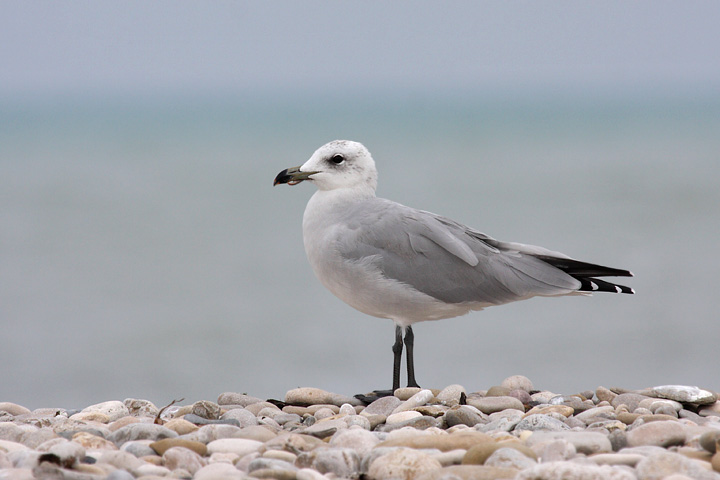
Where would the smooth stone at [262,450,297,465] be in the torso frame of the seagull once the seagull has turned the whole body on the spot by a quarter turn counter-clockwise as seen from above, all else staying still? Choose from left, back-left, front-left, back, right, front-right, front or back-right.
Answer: front

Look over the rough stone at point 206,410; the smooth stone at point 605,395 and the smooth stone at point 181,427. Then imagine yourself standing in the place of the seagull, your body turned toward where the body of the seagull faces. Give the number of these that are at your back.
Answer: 1

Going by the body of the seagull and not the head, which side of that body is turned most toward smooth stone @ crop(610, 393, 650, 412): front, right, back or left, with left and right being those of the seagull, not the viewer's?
back

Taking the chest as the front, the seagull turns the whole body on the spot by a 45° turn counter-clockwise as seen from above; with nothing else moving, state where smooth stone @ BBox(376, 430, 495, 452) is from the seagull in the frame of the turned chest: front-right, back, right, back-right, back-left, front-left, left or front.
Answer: front-left

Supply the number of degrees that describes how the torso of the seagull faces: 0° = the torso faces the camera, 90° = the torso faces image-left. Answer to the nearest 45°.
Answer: approximately 90°

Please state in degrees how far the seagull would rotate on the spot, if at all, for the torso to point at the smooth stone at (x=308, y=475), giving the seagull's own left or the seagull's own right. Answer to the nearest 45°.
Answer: approximately 90° to the seagull's own left

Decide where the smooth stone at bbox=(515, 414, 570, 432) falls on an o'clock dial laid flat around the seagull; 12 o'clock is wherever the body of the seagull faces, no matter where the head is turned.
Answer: The smooth stone is roughly at 8 o'clock from the seagull.

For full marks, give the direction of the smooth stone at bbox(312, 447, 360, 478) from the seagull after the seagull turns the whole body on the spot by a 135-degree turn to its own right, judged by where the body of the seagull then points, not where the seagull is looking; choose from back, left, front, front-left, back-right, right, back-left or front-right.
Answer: back-right

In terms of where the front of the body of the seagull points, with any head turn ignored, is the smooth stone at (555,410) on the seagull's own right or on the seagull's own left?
on the seagull's own left

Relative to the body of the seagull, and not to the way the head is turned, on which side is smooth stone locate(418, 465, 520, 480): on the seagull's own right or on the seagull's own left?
on the seagull's own left

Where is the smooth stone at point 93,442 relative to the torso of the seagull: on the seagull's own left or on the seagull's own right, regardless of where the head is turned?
on the seagull's own left

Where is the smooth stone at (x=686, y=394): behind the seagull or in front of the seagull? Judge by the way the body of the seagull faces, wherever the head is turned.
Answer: behind

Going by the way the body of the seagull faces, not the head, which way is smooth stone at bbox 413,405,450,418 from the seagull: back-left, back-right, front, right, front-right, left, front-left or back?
left

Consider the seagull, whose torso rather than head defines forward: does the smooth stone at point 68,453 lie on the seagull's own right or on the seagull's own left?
on the seagull's own left
